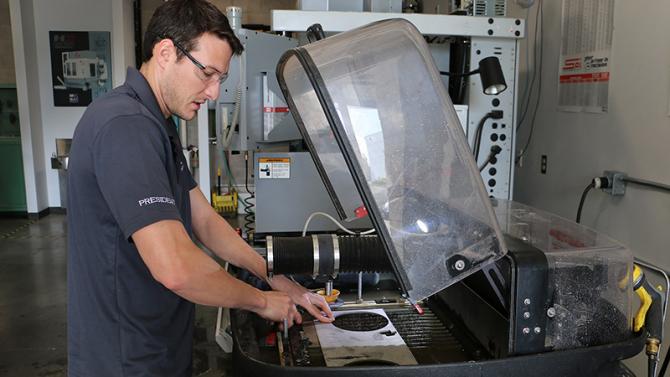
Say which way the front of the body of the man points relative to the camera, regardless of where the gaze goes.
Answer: to the viewer's right

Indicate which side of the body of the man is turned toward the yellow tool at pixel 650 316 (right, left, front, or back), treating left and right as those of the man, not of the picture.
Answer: front

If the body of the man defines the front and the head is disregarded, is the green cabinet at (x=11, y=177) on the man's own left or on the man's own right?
on the man's own left

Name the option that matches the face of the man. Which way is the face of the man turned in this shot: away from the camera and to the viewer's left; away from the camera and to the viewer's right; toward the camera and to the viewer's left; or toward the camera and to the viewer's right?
toward the camera and to the viewer's right

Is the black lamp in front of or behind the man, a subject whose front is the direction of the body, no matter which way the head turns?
in front

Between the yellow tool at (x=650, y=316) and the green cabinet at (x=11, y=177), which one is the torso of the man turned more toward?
the yellow tool

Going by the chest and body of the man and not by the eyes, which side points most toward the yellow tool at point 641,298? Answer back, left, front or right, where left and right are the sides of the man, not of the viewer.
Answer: front

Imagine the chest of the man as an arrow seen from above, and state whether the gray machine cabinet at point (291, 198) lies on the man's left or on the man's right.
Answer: on the man's left
